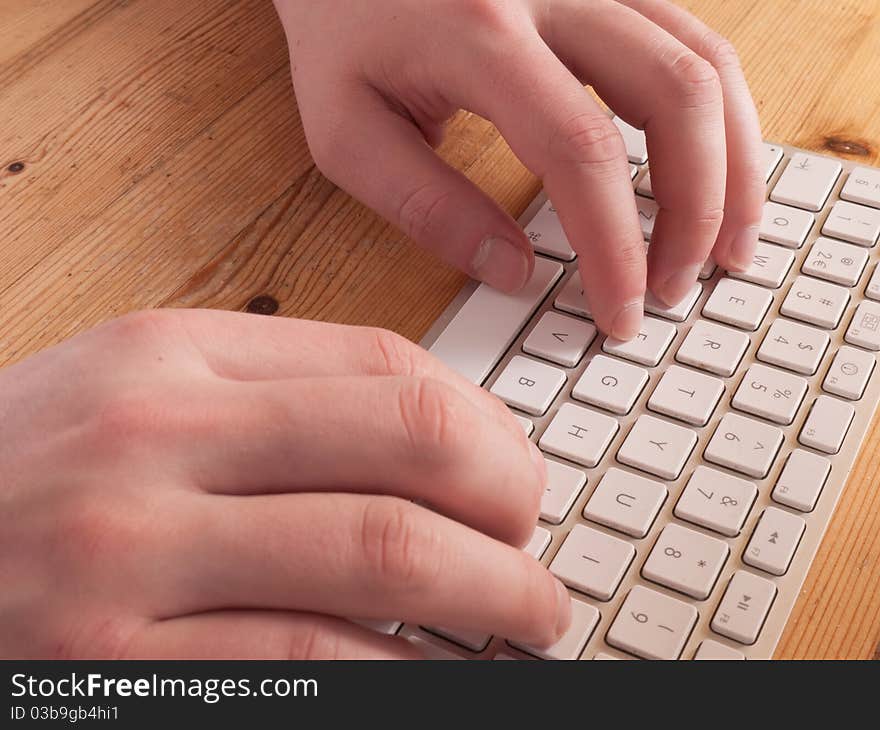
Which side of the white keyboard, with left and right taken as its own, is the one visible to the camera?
left
